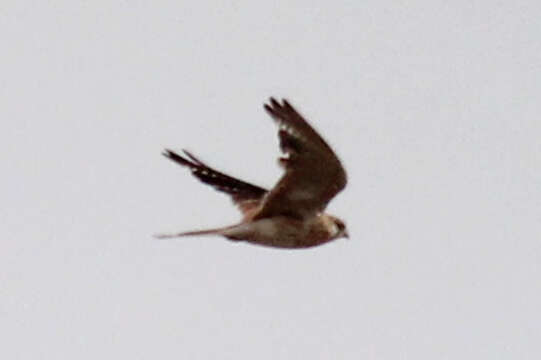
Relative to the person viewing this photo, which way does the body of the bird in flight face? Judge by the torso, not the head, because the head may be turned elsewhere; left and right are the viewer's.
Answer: facing to the right of the viewer
